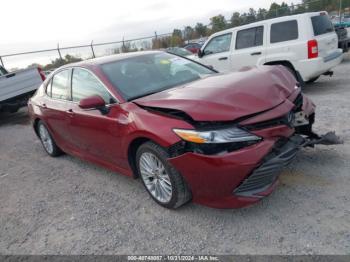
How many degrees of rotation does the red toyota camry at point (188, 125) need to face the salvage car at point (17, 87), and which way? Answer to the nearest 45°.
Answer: approximately 180°

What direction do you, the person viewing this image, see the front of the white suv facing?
facing away from the viewer and to the left of the viewer

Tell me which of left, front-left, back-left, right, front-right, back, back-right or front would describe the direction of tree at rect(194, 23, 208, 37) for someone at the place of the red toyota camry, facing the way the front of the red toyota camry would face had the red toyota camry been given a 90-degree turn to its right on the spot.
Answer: back-right

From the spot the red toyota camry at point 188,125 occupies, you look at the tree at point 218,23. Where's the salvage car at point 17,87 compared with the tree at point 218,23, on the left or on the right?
left

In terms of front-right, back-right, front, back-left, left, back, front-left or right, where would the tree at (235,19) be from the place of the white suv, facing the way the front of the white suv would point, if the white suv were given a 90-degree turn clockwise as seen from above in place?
front-left

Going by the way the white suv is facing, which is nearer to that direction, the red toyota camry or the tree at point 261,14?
the tree

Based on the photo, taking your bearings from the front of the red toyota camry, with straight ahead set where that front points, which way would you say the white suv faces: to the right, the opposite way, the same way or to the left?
the opposite way

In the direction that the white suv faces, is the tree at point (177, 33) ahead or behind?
ahead

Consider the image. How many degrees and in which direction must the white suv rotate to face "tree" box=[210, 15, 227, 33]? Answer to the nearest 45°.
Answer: approximately 45° to its right

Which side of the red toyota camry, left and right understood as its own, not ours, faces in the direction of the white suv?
left

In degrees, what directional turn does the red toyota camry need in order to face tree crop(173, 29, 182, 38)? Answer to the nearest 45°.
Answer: approximately 135° to its left

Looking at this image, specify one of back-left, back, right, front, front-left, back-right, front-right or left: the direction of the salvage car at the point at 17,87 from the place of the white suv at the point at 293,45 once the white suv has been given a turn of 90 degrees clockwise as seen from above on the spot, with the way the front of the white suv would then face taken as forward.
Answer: back-left

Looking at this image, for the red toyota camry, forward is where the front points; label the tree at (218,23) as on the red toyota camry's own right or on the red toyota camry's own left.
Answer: on the red toyota camry's own left

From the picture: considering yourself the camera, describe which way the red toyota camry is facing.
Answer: facing the viewer and to the right of the viewer
